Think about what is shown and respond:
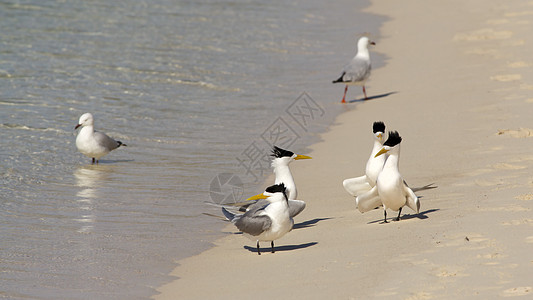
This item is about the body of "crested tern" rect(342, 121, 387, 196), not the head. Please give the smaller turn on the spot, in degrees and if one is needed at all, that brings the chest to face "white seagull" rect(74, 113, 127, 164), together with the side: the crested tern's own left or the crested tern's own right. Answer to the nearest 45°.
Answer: approximately 135° to the crested tern's own right

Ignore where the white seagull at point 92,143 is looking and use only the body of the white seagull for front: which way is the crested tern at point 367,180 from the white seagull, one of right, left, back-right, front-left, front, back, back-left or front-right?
left

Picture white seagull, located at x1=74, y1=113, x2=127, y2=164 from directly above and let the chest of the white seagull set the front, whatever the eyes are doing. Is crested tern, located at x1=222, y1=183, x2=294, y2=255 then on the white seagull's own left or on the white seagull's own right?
on the white seagull's own left

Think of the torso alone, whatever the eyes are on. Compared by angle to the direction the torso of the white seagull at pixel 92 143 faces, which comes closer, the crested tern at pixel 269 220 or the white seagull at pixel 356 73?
the crested tern

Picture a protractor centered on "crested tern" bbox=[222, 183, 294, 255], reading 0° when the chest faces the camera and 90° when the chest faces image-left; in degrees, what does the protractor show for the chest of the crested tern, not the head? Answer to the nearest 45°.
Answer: approximately 315°

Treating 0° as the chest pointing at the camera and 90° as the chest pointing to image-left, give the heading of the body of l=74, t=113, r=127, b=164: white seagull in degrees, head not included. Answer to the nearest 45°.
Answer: approximately 45°

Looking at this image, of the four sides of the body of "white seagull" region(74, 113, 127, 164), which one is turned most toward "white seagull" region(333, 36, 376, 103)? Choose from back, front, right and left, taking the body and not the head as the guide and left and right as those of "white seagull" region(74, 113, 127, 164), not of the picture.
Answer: back

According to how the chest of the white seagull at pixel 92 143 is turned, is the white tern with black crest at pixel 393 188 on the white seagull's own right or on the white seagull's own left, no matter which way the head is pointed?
on the white seagull's own left
